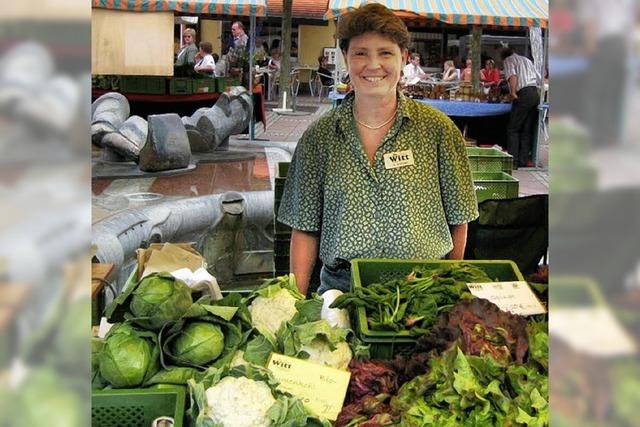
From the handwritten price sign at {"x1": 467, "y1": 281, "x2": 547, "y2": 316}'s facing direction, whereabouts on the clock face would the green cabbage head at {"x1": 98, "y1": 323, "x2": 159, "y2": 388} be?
The green cabbage head is roughly at 2 o'clock from the handwritten price sign.

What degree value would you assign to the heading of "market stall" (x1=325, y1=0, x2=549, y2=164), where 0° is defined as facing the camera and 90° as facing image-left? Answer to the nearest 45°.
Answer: approximately 0°

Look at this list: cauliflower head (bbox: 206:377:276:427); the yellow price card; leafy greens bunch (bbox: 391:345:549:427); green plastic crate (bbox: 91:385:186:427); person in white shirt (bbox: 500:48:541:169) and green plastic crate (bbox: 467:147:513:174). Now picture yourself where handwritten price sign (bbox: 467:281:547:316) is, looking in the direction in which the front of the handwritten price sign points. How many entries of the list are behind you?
2

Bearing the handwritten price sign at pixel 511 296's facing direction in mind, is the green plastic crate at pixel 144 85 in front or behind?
behind

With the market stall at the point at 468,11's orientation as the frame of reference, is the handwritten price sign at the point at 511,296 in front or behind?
in front

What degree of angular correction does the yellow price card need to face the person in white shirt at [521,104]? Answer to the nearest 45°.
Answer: approximately 180°

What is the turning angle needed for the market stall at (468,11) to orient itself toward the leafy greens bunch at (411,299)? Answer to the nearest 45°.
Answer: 0° — it already faces it

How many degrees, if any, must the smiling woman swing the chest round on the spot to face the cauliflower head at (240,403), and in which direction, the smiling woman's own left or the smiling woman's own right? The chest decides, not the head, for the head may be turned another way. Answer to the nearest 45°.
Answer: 0° — they already face it

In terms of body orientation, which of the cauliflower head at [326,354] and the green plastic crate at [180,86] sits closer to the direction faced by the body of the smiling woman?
the cauliflower head
